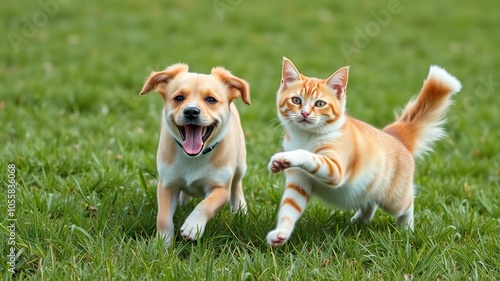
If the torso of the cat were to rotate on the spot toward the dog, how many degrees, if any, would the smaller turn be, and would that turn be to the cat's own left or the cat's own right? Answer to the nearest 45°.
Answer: approximately 45° to the cat's own right

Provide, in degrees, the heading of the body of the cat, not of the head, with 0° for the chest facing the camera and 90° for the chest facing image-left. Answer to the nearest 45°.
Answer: approximately 45°
